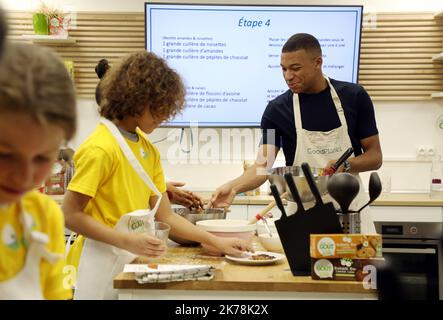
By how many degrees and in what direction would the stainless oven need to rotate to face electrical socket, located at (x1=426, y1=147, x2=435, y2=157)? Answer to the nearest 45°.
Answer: approximately 180°

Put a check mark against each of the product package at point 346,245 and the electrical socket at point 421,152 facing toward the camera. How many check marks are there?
2

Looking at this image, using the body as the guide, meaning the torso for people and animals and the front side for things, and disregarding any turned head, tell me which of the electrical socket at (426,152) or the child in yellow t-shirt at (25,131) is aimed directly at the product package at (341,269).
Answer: the electrical socket

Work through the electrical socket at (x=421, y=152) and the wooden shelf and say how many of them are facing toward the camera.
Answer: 2

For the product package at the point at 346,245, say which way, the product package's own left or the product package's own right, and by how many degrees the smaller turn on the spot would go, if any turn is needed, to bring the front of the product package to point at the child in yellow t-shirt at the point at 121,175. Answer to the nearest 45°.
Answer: approximately 90° to the product package's own right

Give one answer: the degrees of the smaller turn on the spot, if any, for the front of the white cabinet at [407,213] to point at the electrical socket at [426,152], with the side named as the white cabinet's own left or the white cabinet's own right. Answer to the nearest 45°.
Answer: approximately 180°

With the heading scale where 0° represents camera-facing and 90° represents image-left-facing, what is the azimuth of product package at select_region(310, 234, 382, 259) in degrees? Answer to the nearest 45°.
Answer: approximately 0°

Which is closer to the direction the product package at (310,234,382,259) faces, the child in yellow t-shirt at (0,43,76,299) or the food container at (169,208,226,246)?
the child in yellow t-shirt
